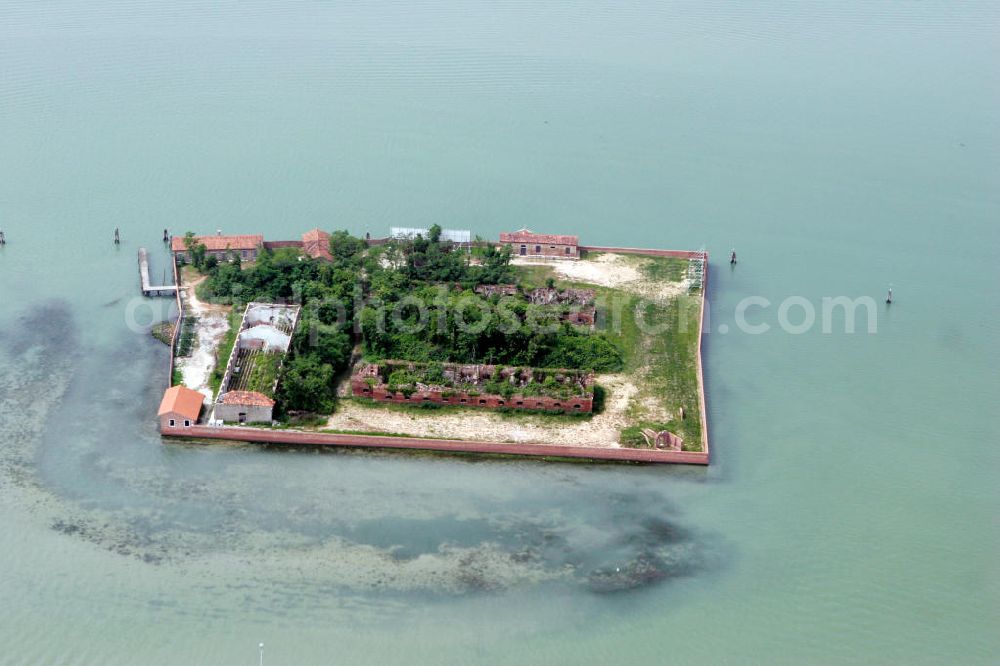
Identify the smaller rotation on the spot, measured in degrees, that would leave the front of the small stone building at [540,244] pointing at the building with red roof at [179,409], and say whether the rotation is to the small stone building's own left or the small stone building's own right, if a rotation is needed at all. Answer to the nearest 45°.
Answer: approximately 45° to the small stone building's own right

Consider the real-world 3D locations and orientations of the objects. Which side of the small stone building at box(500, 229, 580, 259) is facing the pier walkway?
right

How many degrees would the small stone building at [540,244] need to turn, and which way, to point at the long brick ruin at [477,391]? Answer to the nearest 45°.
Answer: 0° — it already faces it

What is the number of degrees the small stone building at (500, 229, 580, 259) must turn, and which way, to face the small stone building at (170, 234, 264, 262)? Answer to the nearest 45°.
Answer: approximately 90° to its right

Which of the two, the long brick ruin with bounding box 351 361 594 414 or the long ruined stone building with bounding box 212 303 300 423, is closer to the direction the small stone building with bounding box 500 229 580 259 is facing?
the long brick ruin

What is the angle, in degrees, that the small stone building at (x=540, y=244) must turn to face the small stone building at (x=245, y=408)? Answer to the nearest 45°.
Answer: approximately 45° to its right

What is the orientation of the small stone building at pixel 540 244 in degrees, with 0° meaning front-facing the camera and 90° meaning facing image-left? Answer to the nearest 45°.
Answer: approximately 0°
